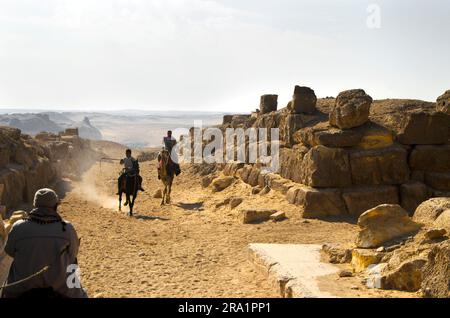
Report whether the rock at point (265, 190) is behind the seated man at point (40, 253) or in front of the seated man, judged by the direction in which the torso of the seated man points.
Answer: in front

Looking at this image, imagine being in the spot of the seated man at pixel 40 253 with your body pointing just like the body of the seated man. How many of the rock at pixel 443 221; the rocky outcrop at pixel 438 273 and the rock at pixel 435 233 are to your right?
3

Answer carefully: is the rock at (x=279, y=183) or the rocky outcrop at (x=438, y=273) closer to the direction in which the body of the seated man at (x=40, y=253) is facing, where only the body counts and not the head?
the rock

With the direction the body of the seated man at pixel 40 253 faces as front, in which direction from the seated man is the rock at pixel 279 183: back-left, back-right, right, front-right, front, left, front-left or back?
front-right

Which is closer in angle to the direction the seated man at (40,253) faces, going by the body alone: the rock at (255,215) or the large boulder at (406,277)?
the rock

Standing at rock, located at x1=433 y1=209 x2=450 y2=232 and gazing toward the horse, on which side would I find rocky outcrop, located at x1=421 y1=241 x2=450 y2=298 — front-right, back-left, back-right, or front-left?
back-left

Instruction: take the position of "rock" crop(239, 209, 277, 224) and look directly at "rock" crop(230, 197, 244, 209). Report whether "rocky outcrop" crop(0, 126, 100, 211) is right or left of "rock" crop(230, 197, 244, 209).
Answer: left

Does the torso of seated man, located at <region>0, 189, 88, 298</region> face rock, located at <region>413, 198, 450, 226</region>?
no

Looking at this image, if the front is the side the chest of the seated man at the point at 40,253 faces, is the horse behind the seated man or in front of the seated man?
in front

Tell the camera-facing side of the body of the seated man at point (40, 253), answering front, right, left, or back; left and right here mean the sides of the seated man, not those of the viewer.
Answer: back

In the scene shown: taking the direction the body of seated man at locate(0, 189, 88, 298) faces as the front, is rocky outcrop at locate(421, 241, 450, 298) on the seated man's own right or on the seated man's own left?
on the seated man's own right

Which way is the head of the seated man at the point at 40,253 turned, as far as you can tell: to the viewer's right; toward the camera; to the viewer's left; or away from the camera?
away from the camera

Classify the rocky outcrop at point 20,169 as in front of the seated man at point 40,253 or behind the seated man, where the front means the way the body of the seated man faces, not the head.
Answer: in front

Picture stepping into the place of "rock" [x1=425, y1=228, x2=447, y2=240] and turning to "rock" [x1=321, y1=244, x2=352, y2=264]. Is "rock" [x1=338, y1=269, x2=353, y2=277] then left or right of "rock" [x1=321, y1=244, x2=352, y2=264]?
left

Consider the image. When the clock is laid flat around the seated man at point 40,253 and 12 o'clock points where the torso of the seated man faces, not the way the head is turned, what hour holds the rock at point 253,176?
The rock is roughly at 1 o'clock from the seated man.

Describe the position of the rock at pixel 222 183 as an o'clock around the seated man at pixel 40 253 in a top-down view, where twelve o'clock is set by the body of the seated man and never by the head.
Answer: The rock is roughly at 1 o'clock from the seated man.
